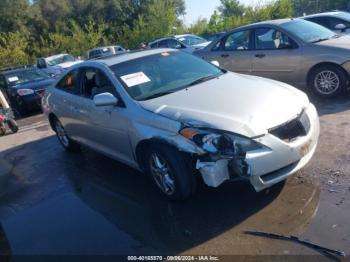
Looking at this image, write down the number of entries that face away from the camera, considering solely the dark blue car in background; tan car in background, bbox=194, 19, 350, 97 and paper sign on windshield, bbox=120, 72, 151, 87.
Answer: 0

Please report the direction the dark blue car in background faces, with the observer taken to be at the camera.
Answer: facing the viewer and to the right of the viewer

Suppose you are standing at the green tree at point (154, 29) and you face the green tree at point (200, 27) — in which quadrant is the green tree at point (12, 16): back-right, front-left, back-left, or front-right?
back-left

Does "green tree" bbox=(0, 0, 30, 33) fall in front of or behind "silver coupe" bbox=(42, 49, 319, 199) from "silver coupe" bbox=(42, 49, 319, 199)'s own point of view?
behind

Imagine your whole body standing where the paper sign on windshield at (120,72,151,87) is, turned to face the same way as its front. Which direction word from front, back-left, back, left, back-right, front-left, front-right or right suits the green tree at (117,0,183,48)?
back-left

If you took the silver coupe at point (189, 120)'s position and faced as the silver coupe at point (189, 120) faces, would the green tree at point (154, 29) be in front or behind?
behind

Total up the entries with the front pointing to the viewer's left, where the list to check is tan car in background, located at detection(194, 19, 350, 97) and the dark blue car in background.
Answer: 0

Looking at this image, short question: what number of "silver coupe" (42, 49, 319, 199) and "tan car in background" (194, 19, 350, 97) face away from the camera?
0

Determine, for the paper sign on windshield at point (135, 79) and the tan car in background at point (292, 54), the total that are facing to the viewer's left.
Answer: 0

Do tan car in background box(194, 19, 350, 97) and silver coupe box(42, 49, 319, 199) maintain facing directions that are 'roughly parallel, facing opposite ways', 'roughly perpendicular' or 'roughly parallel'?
roughly parallel

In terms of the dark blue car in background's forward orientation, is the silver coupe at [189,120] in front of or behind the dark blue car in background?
in front

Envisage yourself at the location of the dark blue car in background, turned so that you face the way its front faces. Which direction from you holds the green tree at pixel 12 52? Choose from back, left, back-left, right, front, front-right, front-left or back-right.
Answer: back-left

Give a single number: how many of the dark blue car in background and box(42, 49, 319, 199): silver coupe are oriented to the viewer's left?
0
